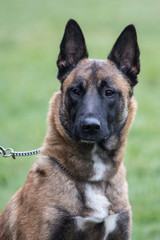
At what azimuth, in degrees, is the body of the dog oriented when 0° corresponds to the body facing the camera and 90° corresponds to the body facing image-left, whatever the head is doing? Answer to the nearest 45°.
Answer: approximately 315°
